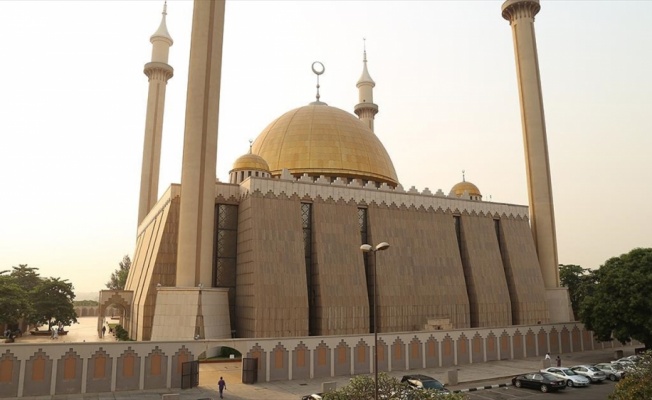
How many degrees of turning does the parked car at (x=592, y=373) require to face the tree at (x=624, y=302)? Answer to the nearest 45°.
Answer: approximately 45° to its right

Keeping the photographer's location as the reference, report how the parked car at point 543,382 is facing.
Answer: facing away from the viewer and to the left of the viewer

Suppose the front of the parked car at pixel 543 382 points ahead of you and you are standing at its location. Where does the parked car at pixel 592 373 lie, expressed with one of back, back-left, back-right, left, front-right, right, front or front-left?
right

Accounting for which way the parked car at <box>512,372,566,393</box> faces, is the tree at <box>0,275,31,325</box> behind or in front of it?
in front

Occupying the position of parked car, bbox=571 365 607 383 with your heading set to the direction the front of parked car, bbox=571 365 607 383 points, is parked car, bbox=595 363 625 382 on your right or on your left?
on your right

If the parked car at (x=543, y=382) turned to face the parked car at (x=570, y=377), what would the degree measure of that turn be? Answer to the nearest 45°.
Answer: approximately 90° to its right

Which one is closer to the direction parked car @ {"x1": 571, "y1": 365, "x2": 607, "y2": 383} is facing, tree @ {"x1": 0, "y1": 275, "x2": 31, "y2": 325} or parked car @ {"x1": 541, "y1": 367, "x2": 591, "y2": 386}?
the tree

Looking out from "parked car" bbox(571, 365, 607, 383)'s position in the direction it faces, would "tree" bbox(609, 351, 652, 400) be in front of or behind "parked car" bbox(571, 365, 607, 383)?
behind

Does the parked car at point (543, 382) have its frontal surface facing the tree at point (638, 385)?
no

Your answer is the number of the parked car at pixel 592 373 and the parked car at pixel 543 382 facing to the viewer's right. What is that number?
0

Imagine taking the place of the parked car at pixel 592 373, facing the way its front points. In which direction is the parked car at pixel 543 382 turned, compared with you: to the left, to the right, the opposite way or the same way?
the same way
